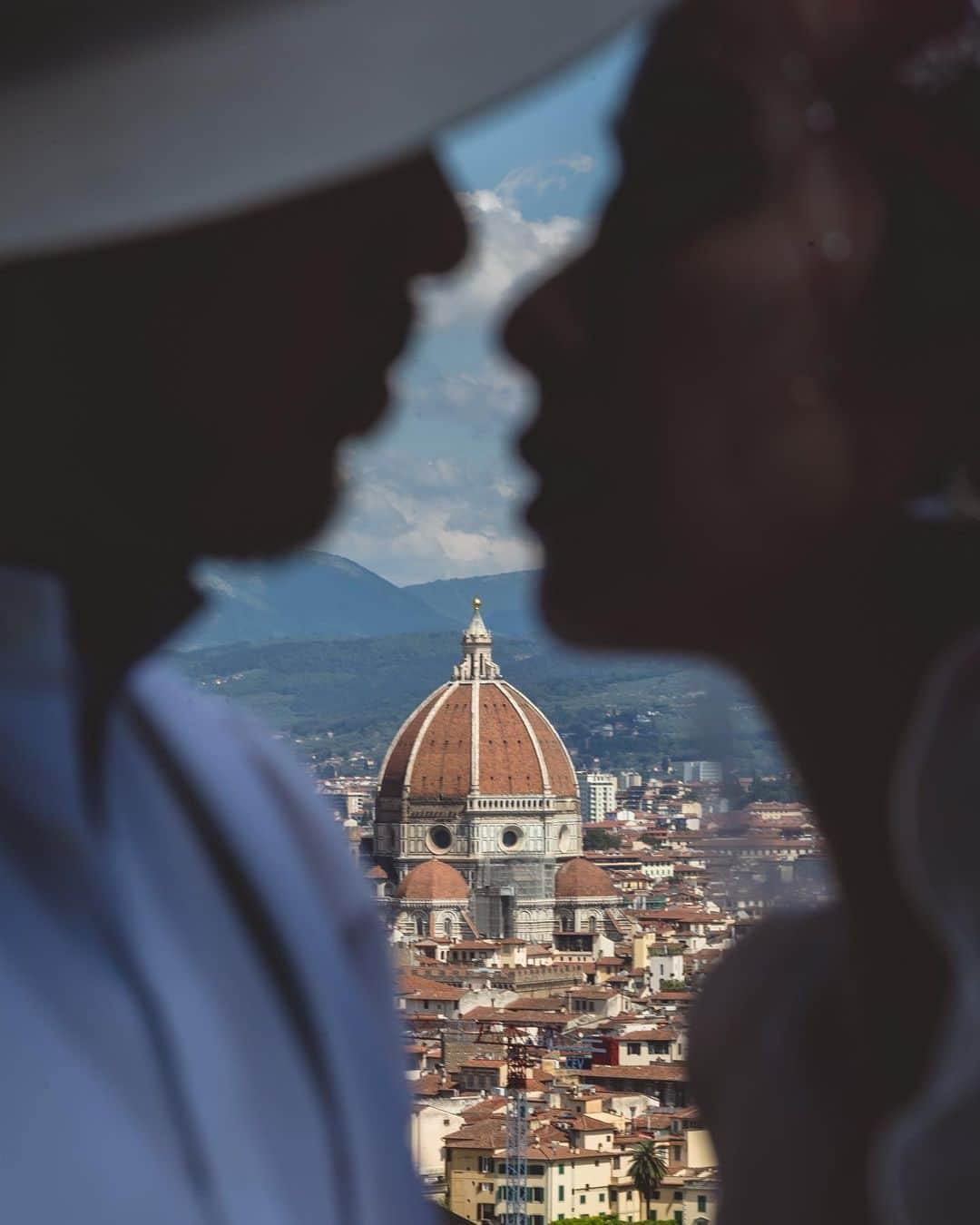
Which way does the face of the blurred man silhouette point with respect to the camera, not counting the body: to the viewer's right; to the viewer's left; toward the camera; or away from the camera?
to the viewer's right

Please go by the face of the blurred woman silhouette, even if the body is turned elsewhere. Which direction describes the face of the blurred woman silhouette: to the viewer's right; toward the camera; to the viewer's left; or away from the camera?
to the viewer's left

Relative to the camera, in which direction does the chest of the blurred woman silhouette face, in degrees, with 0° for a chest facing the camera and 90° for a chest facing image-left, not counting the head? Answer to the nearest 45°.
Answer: approximately 90°

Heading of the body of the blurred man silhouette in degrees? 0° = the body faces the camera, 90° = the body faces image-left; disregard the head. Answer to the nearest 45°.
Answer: approximately 270°

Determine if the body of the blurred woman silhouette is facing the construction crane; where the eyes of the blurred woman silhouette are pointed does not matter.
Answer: no

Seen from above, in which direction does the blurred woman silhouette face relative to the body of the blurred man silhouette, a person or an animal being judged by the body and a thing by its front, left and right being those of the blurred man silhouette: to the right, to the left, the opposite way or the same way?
the opposite way

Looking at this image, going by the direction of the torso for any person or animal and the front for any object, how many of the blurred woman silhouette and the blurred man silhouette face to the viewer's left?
1
